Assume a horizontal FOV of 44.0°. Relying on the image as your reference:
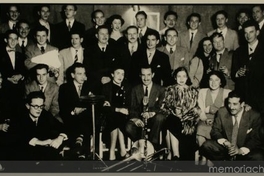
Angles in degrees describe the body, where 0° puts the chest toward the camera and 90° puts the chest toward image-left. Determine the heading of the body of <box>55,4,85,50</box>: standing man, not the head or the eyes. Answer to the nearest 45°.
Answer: approximately 0°

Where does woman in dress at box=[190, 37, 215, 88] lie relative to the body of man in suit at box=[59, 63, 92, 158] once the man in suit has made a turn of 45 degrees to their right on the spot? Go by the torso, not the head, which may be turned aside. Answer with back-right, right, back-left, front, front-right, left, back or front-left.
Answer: left

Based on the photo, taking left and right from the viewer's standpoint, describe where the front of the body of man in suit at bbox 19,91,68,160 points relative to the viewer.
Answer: facing the viewer and to the right of the viewer

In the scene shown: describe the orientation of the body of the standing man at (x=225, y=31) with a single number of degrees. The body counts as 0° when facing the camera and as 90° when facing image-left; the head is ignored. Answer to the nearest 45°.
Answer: approximately 0°

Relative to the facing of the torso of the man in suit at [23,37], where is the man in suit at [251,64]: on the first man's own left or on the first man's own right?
on the first man's own left

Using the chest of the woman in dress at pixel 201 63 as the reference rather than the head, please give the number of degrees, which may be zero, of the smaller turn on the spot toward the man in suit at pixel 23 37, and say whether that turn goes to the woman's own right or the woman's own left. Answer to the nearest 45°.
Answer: approximately 135° to the woman's own right
